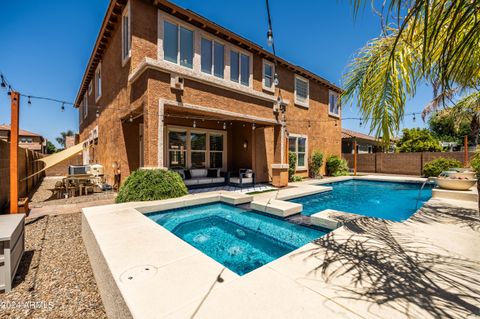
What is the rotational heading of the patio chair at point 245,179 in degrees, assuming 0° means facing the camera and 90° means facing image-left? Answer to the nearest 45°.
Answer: approximately 45°

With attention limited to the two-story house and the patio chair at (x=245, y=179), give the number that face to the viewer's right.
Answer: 0

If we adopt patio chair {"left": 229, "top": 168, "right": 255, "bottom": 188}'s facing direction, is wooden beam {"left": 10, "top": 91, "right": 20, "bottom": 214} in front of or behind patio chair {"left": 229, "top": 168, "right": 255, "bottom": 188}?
in front

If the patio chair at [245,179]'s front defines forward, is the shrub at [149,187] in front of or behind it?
in front

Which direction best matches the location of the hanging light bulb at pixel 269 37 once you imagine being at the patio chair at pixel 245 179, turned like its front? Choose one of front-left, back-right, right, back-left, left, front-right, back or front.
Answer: front-left
